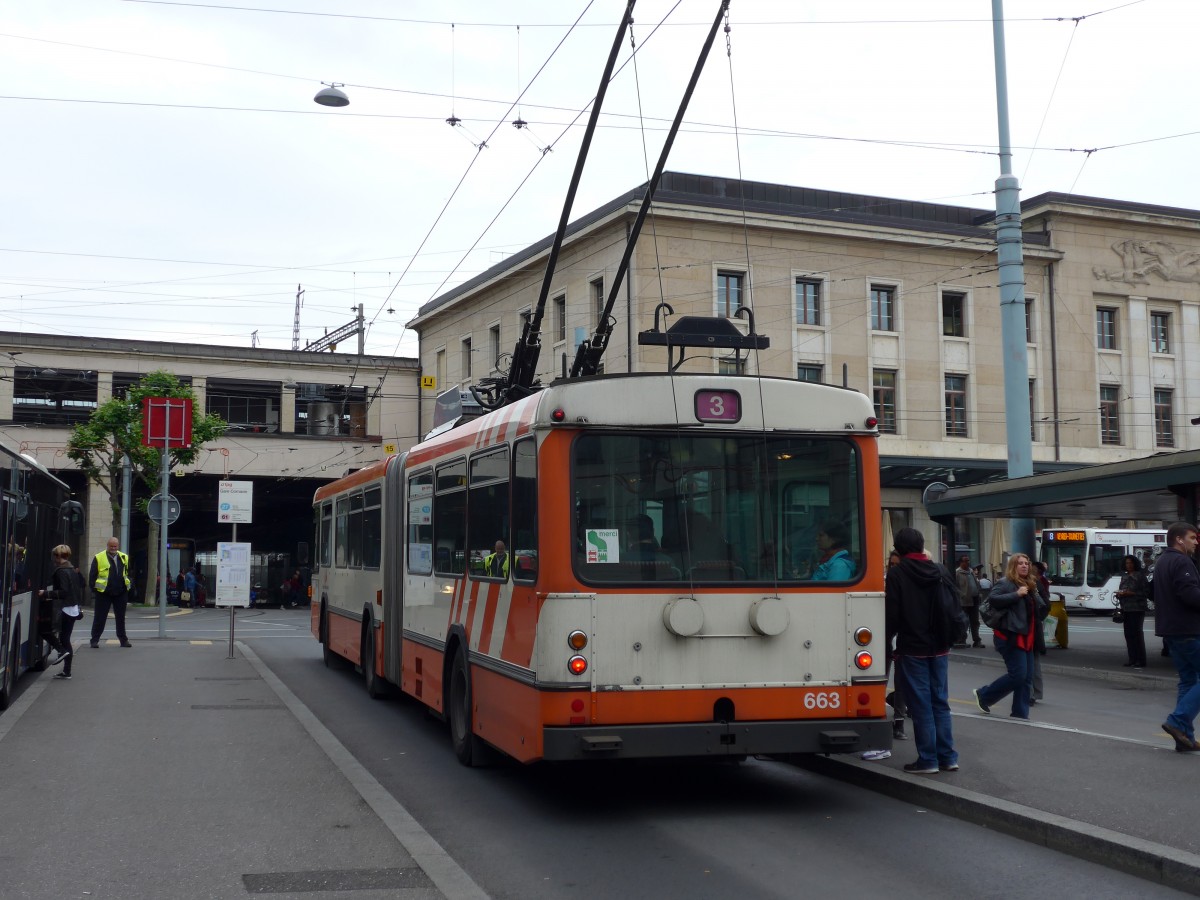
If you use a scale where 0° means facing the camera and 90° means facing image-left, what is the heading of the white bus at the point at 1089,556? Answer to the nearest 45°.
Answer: approximately 45°

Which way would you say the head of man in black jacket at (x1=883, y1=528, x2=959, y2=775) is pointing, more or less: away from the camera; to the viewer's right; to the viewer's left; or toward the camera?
away from the camera

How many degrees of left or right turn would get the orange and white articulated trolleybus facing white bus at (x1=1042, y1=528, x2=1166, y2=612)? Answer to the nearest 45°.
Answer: approximately 90° to its right

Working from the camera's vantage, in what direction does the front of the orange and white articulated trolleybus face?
facing away from the viewer and to the left of the viewer

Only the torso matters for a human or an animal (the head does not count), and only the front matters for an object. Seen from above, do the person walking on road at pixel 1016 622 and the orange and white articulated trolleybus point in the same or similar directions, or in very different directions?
very different directions

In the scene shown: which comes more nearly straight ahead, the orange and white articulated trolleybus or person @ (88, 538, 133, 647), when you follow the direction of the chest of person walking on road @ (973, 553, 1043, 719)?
the orange and white articulated trolleybus

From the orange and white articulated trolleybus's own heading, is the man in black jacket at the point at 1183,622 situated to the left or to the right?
on its right

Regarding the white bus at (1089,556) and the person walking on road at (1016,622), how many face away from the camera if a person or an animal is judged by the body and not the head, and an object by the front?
0
